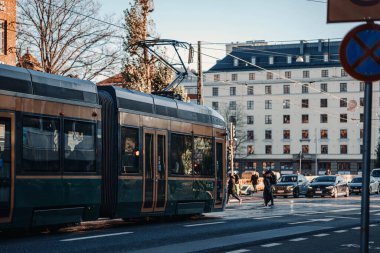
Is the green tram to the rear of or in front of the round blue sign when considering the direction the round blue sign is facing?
to the rear

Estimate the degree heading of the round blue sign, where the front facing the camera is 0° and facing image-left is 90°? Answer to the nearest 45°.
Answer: approximately 0°

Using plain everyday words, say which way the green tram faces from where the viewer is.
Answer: facing away from the viewer and to the right of the viewer

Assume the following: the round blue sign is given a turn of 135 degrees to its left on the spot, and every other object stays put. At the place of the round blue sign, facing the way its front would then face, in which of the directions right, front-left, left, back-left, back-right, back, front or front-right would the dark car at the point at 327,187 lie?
front-left

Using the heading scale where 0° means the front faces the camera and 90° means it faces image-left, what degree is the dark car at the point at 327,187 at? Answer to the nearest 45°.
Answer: approximately 45°

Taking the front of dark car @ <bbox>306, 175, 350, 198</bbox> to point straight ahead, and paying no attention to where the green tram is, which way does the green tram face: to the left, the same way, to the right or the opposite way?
the opposite way

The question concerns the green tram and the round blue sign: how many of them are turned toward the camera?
1
